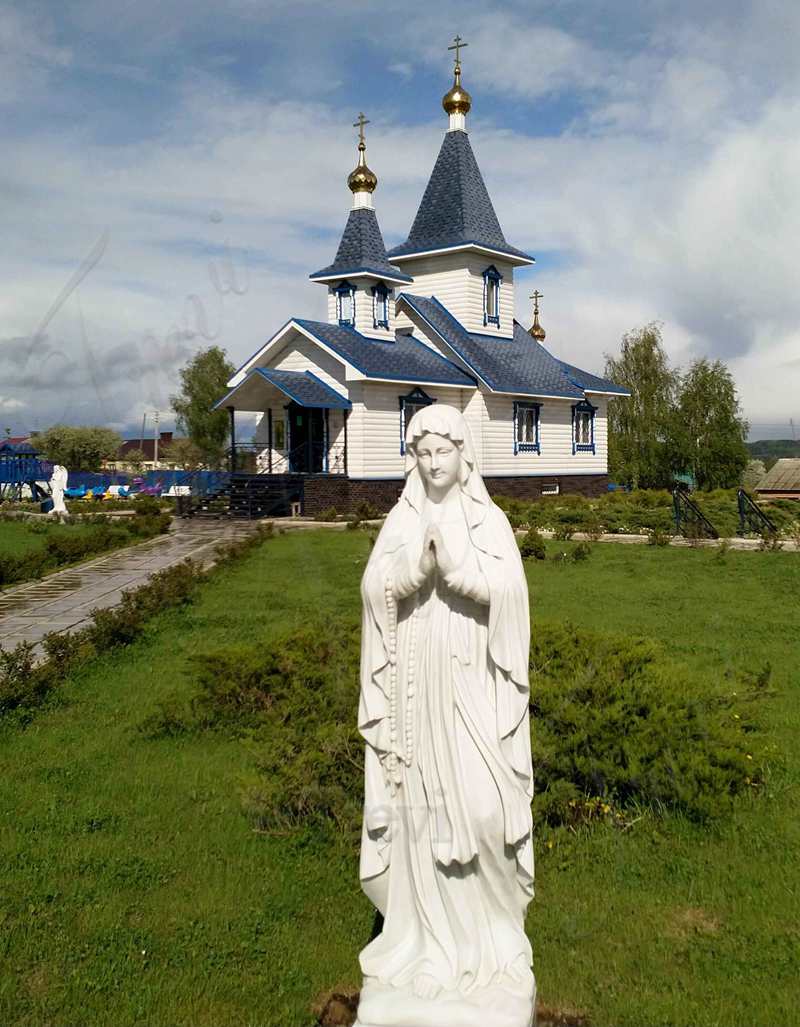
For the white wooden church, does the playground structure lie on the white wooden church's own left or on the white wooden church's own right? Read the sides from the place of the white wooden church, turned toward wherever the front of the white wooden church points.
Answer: on the white wooden church's own right

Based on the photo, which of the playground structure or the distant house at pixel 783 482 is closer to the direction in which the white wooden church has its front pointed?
the playground structure

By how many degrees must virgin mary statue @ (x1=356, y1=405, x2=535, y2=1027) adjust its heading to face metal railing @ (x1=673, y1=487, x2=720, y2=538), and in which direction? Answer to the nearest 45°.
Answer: approximately 180°

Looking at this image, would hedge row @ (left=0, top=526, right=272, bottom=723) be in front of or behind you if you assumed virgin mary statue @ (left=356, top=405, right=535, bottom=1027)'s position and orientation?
behind

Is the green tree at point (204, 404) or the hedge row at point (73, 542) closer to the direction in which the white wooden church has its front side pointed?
the hedge row

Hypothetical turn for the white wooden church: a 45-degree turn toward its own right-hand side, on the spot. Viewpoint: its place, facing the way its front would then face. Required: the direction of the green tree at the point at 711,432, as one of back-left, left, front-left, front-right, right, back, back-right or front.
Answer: back-right

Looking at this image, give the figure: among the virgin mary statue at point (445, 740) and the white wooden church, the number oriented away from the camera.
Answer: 0

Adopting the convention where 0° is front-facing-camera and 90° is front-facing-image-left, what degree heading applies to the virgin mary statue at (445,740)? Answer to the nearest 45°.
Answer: approximately 0°

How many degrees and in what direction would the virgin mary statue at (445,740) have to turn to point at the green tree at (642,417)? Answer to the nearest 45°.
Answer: approximately 180°

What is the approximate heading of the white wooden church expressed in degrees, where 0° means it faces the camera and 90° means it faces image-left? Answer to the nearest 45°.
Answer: approximately 45°

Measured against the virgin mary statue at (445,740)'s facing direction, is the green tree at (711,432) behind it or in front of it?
behind

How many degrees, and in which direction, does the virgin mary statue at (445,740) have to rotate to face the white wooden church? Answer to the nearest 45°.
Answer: approximately 180°

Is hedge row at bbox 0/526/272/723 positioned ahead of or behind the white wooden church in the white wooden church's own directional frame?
ahead

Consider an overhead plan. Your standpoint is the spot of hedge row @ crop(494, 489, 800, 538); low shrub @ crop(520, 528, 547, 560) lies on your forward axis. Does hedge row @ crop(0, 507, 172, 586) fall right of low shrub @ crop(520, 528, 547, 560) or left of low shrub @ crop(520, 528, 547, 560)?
right

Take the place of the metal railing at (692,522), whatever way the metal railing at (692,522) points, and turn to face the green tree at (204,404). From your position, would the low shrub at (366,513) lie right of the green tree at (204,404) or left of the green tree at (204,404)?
left

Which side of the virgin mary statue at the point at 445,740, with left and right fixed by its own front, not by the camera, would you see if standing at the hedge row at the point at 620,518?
back

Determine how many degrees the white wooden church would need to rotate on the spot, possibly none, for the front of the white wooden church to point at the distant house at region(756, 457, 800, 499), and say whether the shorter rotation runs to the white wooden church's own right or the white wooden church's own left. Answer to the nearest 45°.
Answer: approximately 180°

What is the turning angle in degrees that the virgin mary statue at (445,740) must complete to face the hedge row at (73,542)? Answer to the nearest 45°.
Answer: approximately 135° to its right

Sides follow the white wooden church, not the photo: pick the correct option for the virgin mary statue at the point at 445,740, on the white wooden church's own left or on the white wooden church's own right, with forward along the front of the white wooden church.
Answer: on the white wooden church's own left
